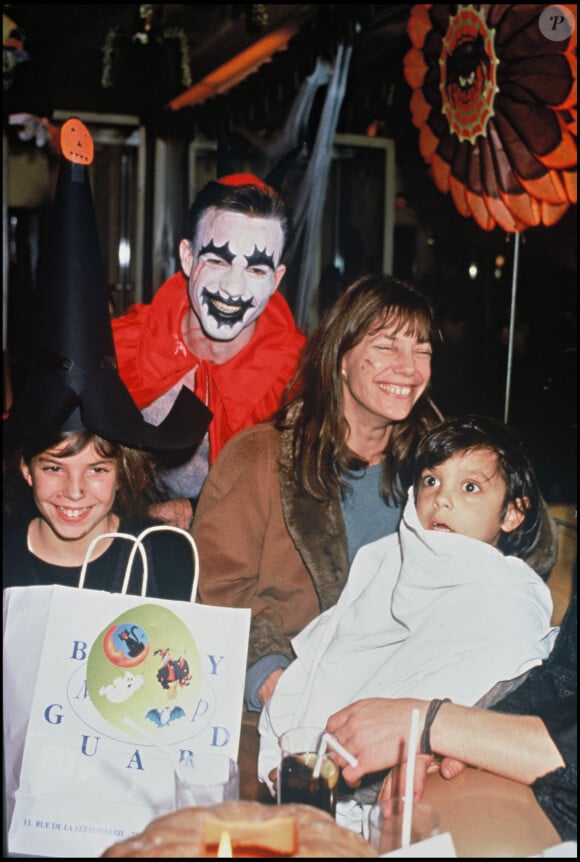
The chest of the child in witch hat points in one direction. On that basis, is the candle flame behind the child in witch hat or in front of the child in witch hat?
in front

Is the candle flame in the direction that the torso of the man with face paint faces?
yes

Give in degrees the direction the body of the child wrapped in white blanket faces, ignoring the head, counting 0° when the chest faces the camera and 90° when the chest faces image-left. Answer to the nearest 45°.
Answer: approximately 45°

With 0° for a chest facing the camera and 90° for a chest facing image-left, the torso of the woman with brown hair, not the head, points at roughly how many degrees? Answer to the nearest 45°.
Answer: approximately 315°

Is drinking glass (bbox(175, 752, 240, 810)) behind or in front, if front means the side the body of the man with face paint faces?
in front

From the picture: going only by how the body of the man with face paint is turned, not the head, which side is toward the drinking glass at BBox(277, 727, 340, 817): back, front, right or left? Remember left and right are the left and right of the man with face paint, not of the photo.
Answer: front

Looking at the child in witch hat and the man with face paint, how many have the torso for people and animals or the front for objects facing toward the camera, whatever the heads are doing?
2
